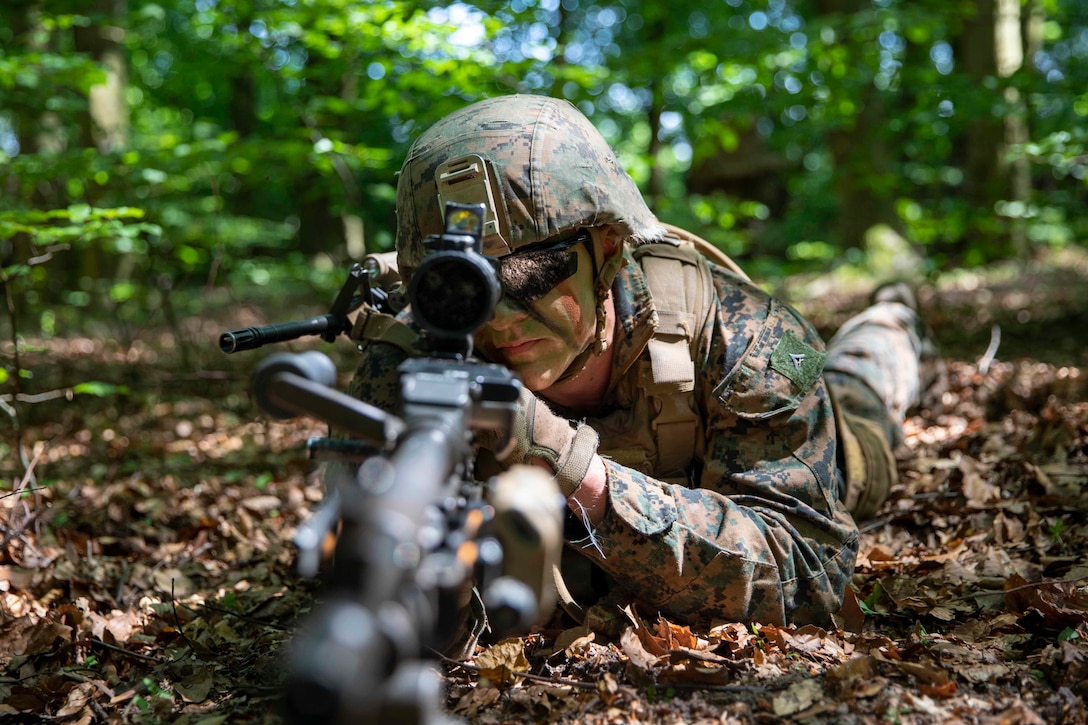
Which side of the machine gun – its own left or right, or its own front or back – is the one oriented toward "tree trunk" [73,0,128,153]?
back

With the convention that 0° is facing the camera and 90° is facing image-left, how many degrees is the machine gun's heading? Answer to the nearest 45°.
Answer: approximately 0°

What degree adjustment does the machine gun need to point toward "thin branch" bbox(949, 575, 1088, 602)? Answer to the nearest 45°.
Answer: approximately 135° to its left
